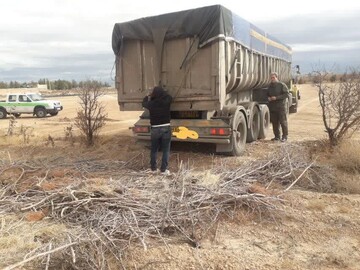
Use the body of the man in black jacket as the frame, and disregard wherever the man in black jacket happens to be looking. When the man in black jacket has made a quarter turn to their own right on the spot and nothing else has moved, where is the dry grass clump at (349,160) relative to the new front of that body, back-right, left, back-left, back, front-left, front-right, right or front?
front

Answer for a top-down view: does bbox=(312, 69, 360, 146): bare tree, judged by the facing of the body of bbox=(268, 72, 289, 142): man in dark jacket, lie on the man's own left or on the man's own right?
on the man's own left

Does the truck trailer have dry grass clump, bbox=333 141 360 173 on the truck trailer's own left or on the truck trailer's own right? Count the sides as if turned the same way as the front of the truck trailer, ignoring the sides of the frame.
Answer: on the truck trailer's own right

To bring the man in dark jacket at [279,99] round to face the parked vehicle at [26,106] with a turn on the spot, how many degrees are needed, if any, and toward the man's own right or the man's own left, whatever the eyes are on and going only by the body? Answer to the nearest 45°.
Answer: approximately 90° to the man's own right

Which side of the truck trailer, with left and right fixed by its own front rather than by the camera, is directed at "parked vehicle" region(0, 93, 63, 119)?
left

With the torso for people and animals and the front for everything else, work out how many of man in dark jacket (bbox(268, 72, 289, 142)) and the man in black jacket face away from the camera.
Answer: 1

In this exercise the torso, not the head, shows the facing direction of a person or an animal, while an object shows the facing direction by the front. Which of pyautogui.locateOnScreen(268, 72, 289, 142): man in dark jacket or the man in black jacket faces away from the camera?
the man in black jacket

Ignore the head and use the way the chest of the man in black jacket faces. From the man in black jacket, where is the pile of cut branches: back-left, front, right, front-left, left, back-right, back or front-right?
back

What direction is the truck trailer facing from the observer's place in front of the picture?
facing away from the viewer and to the right of the viewer

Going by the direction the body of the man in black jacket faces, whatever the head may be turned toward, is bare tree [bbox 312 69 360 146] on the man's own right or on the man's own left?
on the man's own right

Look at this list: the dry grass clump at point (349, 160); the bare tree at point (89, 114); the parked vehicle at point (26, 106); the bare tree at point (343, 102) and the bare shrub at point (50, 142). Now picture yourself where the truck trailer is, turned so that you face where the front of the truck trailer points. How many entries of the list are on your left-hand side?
3

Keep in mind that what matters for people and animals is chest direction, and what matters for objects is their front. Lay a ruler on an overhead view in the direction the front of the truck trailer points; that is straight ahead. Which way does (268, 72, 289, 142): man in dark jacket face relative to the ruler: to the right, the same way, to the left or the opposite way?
the opposite way

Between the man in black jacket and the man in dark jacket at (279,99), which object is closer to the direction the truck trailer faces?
the man in dark jacket

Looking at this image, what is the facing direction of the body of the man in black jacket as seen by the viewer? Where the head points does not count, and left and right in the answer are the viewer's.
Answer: facing away from the viewer
